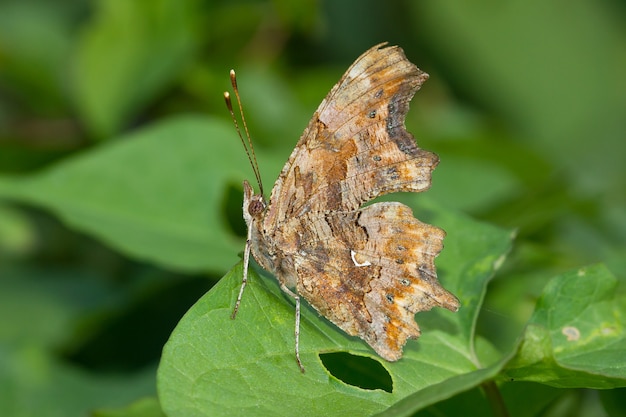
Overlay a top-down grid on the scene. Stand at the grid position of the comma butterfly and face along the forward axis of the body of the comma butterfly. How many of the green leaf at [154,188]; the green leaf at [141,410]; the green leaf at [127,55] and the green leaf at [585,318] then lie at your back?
1

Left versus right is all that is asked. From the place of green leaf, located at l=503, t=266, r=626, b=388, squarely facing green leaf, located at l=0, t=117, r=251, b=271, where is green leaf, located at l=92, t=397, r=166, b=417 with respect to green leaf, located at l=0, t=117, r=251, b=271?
left

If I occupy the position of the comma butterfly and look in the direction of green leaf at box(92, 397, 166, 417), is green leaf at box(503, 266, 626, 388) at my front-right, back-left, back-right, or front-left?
back-left

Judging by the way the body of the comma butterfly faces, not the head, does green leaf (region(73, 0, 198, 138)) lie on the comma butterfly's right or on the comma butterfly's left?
on the comma butterfly's right

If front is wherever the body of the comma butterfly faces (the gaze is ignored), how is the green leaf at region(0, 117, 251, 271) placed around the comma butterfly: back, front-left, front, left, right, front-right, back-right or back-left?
front-right

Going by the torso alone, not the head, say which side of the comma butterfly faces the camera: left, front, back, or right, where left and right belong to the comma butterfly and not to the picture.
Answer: left

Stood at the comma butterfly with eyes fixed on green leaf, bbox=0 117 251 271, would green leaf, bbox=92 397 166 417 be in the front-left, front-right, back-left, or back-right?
front-left

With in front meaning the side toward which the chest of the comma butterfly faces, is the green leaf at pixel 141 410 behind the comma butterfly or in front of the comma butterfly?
in front

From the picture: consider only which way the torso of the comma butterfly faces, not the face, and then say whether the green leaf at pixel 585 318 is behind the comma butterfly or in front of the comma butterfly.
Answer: behind

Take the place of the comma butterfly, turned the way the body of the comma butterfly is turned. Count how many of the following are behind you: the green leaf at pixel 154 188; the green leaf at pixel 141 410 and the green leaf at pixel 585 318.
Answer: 1

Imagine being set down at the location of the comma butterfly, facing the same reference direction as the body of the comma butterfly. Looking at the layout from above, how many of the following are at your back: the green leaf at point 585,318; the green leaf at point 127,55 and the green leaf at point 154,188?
1
